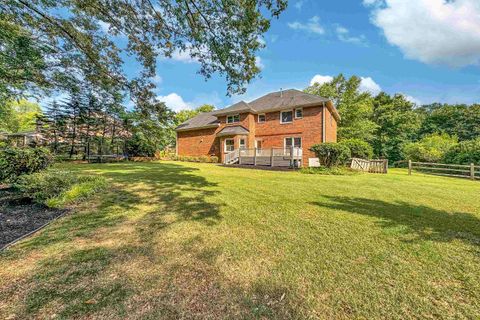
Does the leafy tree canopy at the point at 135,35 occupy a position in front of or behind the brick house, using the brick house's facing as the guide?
behind

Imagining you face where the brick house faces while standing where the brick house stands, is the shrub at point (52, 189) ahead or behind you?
behind

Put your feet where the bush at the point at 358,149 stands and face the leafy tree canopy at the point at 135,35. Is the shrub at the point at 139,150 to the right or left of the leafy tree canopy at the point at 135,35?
right

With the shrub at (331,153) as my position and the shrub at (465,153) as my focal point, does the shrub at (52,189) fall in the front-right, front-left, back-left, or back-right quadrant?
back-right

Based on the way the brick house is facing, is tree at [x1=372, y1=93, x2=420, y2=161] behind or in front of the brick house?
in front

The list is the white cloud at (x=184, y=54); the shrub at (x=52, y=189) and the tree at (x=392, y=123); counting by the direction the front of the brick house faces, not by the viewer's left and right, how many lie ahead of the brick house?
1
